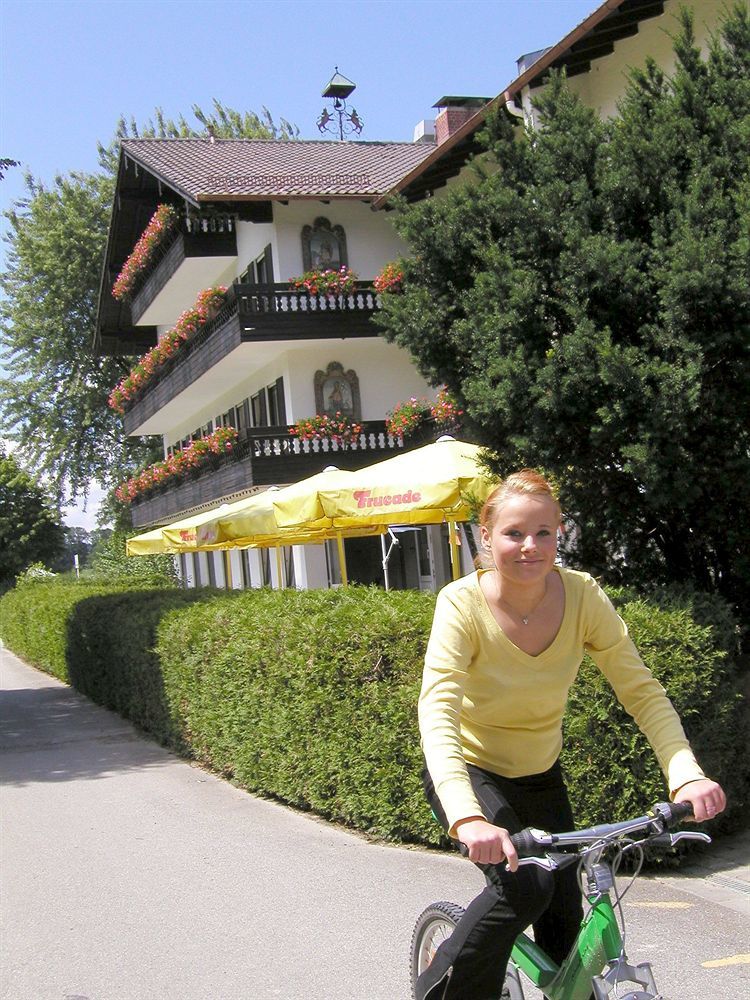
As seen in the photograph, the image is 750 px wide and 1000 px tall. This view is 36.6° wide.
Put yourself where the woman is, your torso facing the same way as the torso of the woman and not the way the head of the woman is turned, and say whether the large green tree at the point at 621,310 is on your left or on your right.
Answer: on your left

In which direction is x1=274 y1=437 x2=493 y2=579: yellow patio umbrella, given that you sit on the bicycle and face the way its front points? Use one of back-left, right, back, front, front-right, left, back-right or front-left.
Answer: back-left

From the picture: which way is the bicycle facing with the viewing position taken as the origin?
facing the viewer and to the right of the viewer

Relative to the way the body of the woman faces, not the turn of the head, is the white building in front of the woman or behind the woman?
behind

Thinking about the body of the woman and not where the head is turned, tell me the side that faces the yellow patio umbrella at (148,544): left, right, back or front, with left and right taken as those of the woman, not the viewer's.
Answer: back
